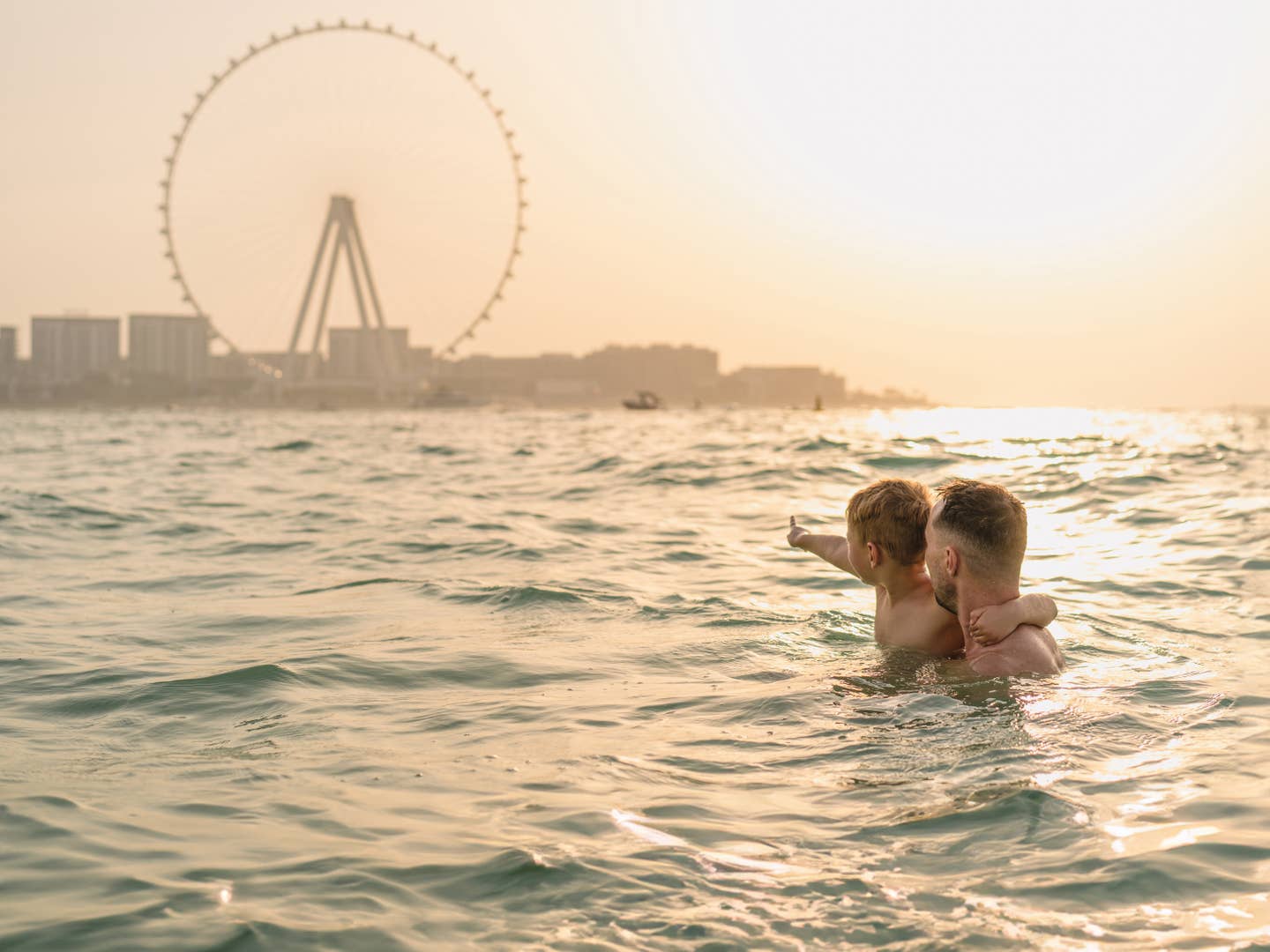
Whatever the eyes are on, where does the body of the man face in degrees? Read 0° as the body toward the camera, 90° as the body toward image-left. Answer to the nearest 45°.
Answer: approximately 135°

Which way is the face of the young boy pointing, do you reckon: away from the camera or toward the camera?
away from the camera

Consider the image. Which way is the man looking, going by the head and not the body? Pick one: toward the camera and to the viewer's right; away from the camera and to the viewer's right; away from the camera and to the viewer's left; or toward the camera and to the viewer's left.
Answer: away from the camera and to the viewer's left

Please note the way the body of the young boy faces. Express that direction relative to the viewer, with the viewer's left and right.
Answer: facing away from the viewer and to the left of the viewer
